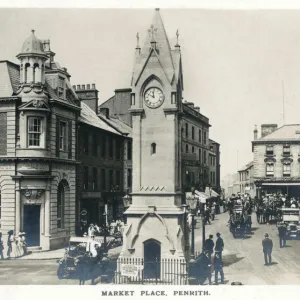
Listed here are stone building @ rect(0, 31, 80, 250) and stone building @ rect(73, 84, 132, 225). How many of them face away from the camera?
0

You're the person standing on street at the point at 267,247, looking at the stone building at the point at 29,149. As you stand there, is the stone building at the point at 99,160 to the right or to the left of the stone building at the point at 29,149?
right

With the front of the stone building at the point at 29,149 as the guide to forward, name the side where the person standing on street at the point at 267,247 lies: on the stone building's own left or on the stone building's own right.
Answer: on the stone building's own left

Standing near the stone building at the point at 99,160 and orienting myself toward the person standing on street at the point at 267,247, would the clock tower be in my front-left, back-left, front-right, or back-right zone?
front-right

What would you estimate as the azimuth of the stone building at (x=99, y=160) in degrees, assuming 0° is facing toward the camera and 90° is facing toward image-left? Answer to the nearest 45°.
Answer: approximately 315°

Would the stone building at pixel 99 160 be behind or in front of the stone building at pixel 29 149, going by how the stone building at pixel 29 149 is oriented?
behind

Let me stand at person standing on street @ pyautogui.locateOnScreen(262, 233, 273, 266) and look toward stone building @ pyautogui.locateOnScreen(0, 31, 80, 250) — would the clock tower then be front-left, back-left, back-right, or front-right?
front-left

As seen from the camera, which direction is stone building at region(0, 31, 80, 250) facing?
toward the camera

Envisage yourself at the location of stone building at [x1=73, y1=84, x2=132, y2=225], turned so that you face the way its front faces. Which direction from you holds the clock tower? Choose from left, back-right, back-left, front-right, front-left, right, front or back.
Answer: front-right

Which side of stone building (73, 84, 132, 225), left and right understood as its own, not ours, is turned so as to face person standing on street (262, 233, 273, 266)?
front

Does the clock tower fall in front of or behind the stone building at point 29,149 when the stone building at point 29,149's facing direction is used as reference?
in front

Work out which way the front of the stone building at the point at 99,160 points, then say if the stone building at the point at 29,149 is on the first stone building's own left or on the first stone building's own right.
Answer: on the first stone building's own right
